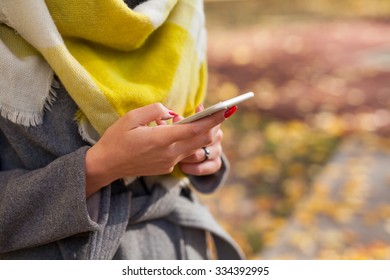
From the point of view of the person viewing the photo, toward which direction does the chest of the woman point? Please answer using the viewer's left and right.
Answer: facing the viewer and to the right of the viewer
